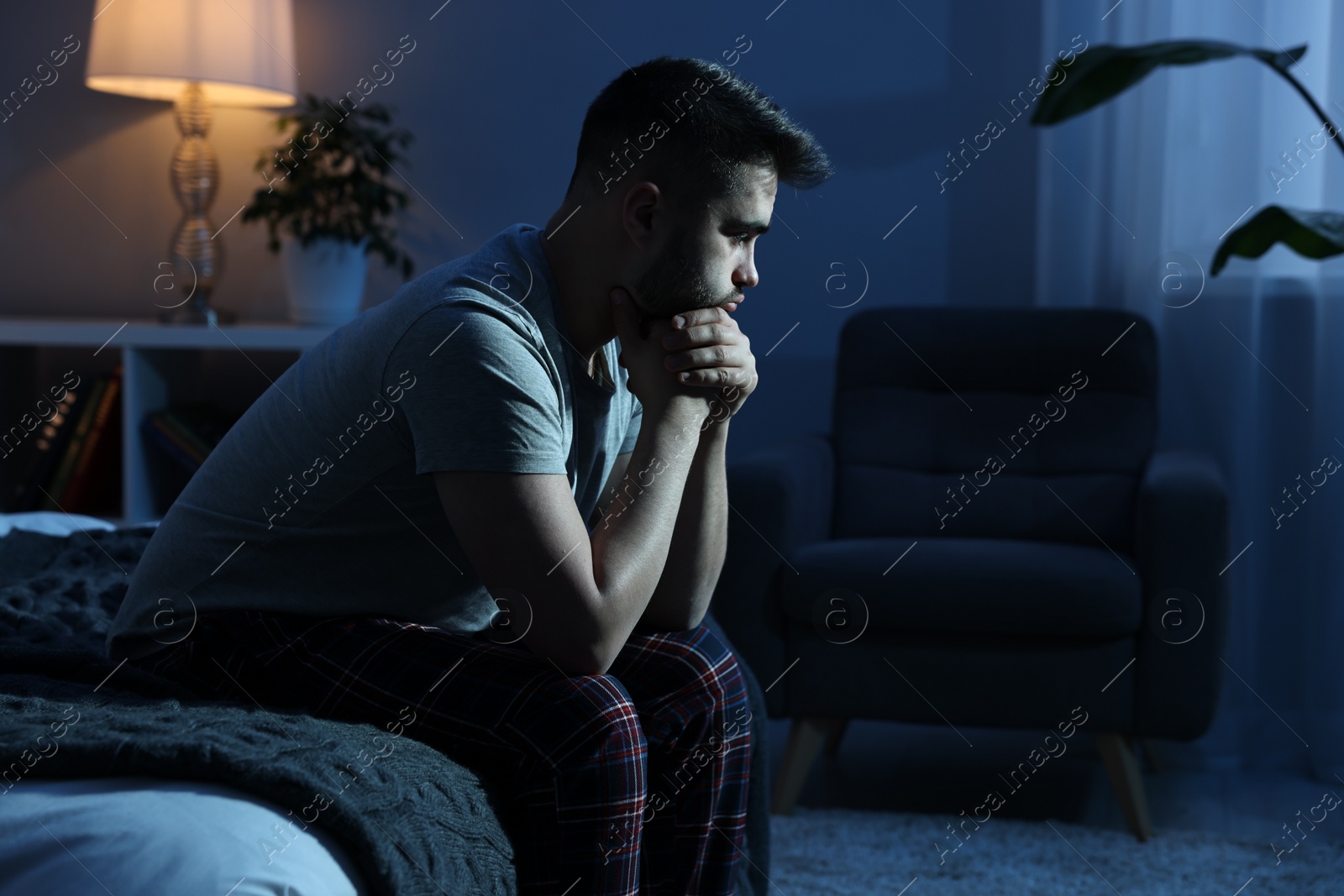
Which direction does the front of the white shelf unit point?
toward the camera

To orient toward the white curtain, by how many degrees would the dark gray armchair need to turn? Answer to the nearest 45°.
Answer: approximately 135° to its left

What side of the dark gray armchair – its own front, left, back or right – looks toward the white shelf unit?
right

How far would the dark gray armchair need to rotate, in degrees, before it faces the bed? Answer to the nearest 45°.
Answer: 0° — it already faces it

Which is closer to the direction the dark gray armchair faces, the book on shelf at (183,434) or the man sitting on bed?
the man sitting on bed

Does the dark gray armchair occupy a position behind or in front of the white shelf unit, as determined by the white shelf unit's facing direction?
in front

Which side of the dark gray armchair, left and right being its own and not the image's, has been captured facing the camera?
front

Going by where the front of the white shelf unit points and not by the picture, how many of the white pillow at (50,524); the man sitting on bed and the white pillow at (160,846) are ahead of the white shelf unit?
3

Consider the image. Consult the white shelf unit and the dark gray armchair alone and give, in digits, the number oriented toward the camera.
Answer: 2

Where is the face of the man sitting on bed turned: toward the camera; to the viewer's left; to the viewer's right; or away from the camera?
to the viewer's right

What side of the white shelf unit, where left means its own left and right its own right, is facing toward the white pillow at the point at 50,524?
front

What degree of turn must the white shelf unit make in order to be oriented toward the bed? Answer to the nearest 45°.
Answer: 0° — it already faces it

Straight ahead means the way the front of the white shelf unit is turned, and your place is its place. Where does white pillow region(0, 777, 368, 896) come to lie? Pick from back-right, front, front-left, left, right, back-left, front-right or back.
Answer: front
